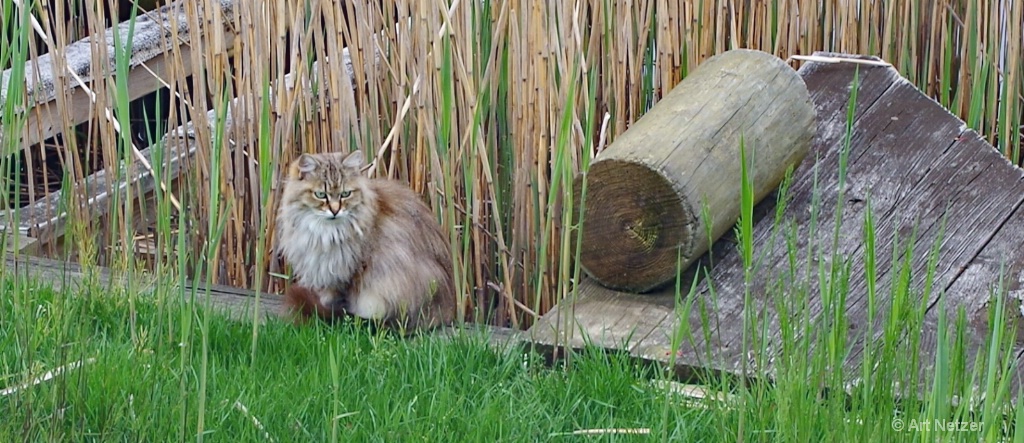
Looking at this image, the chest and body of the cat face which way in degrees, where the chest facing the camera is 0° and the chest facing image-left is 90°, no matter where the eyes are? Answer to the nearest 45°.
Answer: approximately 45°

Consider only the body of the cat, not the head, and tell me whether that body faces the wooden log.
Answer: no

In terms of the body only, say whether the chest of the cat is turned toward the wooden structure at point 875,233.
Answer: no

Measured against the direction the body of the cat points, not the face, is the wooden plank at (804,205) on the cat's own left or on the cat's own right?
on the cat's own left

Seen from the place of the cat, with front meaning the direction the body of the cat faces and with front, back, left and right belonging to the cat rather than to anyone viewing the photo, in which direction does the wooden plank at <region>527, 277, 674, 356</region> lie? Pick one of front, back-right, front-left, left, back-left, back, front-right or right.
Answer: left

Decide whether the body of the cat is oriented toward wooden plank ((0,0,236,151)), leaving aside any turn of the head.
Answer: no

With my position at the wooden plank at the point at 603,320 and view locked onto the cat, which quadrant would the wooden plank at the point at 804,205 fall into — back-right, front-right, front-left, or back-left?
back-right

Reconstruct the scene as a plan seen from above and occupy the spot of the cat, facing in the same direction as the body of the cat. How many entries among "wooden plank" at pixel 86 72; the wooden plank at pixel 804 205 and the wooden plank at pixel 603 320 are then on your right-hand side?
1
